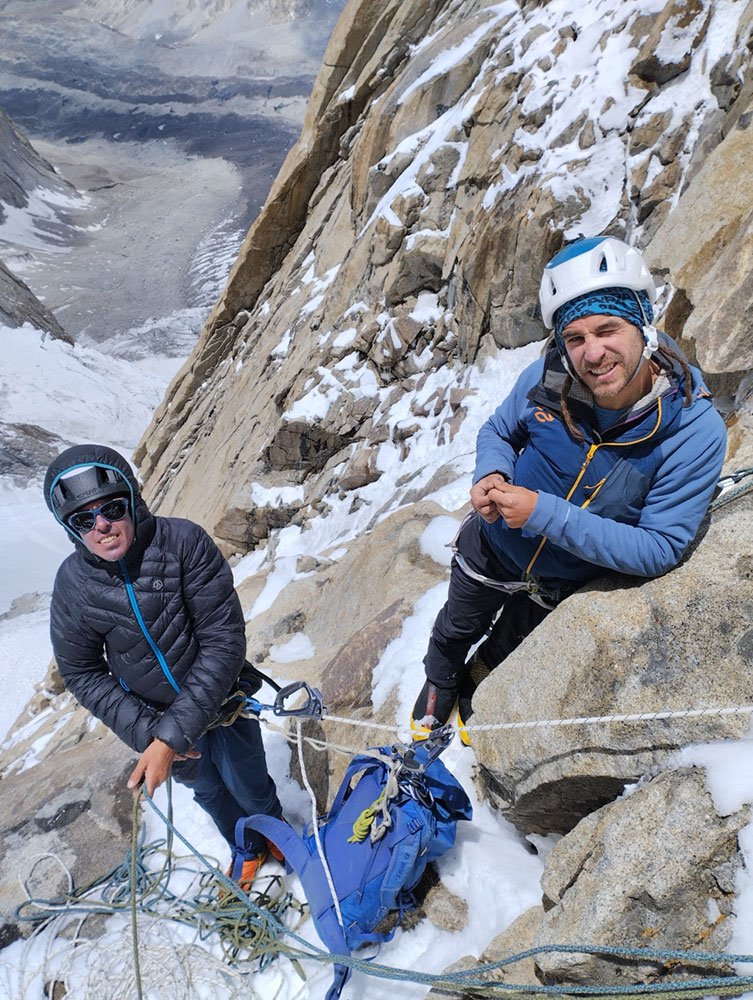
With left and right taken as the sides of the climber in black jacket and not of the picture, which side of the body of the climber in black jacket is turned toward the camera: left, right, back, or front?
front

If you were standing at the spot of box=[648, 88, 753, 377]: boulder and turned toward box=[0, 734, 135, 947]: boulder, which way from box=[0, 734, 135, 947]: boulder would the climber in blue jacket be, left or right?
left

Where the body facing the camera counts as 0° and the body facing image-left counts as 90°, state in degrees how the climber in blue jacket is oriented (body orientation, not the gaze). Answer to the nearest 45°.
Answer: approximately 45°

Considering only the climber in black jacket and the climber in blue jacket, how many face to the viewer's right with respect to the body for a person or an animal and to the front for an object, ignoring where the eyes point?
0
